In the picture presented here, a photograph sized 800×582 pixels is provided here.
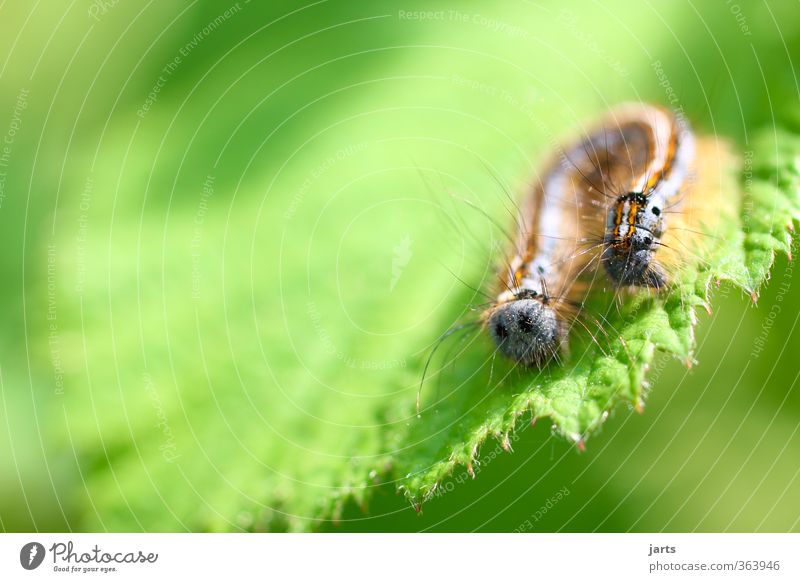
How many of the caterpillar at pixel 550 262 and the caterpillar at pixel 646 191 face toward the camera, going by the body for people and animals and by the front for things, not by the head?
2
